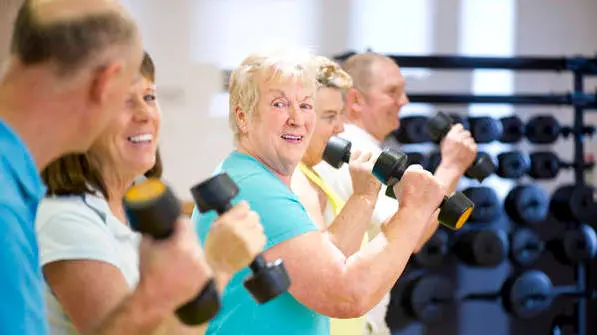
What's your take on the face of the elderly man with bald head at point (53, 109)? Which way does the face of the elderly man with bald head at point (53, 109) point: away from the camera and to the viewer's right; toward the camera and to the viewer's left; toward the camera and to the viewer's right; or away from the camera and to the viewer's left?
away from the camera and to the viewer's right

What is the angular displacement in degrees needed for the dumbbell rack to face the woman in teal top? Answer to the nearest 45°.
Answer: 0° — it already faces them

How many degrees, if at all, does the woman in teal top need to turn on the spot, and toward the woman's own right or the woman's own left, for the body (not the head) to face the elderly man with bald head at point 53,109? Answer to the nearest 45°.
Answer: approximately 135° to the woman's own right

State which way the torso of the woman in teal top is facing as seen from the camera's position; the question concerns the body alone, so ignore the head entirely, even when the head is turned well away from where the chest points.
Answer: to the viewer's right

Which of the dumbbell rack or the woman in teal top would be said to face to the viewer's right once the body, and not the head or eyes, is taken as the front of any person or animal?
the woman in teal top

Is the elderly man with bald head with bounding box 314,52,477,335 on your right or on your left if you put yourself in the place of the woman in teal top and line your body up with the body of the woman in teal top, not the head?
on your left

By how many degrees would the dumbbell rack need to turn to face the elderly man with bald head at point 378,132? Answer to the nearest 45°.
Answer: approximately 45° to its right

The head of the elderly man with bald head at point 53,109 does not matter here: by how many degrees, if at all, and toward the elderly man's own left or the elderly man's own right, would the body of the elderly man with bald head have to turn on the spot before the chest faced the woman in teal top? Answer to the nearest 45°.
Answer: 0° — they already face them

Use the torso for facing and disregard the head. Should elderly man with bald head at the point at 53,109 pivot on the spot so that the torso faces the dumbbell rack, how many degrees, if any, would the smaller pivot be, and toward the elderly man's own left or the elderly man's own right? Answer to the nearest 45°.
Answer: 0° — they already face it

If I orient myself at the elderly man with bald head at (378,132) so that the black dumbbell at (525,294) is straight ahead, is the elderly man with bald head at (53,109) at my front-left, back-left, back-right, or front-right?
back-right

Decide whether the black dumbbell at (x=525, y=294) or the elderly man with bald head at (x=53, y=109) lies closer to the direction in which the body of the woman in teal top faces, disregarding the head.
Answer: the black dumbbell
